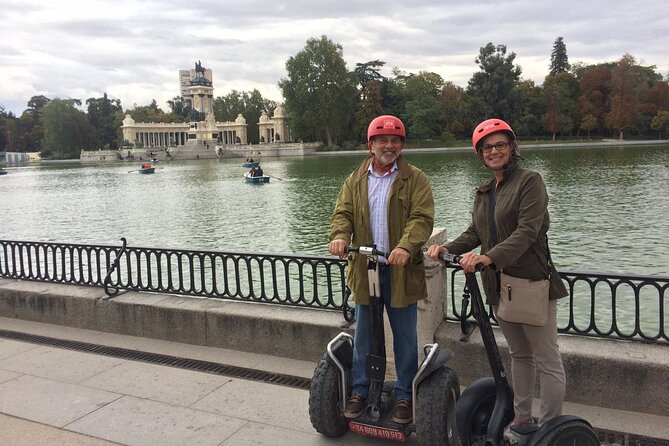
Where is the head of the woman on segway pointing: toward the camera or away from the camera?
toward the camera

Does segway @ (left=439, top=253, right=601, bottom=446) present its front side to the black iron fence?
no

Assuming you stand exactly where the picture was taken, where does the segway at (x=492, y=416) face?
facing the viewer and to the left of the viewer

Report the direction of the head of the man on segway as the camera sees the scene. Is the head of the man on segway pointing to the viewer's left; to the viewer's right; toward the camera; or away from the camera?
toward the camera

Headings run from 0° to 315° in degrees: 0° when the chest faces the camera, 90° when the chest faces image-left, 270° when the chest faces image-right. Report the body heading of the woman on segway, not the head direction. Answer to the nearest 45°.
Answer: approximately 45°
